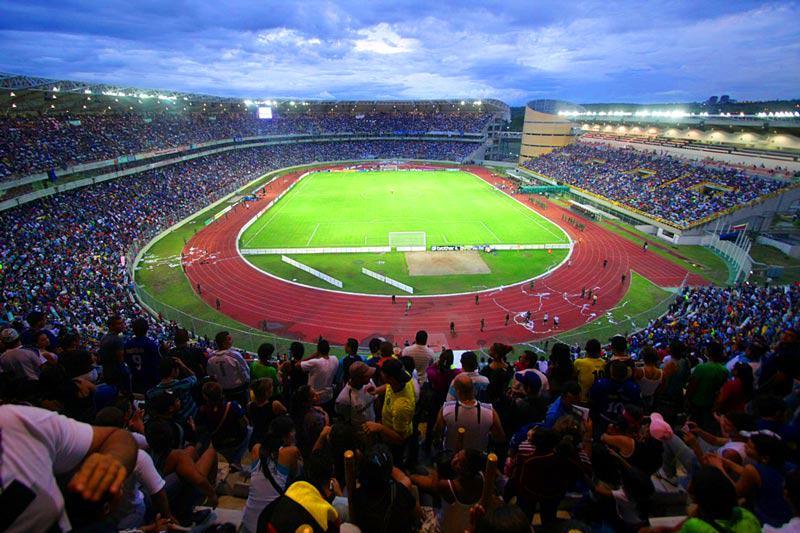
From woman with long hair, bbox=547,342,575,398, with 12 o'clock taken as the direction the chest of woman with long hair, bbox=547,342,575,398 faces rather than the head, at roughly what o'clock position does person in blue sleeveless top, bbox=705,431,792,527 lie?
person in blue sleeveless top, bbox=705,431,792,527 is roughly at 5 o'clock from woman with long hair, bbox=547,342,575,398.

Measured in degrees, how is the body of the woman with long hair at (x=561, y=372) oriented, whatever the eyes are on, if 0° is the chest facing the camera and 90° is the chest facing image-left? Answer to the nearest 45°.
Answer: approximately 180°

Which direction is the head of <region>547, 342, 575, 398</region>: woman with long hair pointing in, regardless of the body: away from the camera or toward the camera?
away from the camera

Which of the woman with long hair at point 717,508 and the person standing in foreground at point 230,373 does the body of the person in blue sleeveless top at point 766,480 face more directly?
the person standing in foreground

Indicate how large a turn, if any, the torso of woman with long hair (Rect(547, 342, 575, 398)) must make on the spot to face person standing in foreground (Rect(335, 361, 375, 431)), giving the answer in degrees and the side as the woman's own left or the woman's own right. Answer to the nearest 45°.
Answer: approximately 135° to the woman's own left

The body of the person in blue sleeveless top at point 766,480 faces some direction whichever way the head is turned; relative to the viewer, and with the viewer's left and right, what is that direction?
facing away from the viewer and to the left of the viewer

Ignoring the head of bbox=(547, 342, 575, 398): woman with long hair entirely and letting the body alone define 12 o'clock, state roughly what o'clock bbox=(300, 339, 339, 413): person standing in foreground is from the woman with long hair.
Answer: The person standing in foreground is roughly at 8 o'clock from the woman with long hair.
